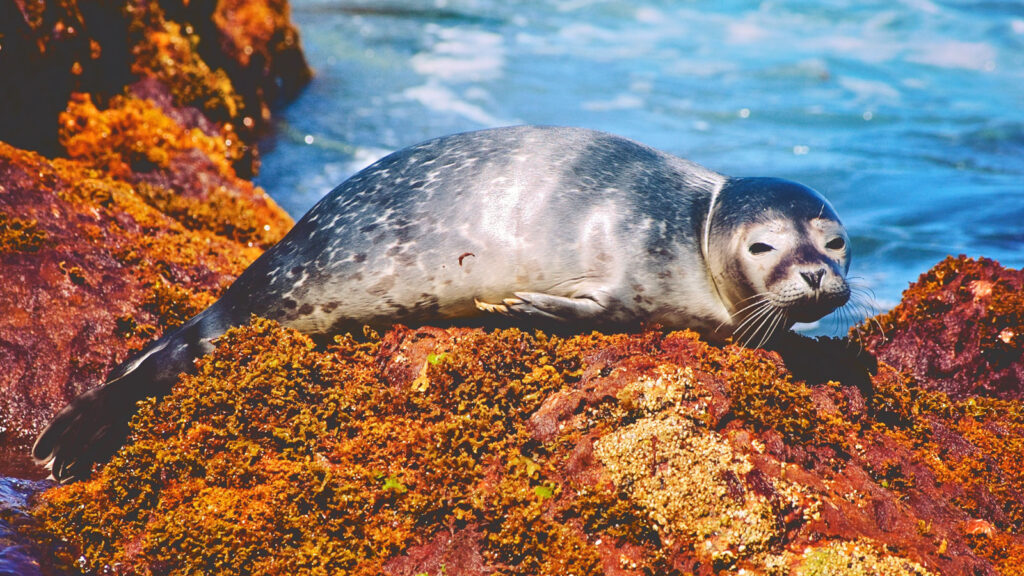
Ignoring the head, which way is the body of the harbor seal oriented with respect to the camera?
to the viewer's right

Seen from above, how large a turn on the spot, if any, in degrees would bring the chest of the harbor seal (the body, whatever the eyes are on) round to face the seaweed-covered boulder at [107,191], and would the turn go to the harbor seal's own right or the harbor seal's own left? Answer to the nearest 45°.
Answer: approximately 135° to the harbor seal's own left

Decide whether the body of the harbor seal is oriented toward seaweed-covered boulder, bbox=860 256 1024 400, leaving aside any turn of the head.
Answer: yes

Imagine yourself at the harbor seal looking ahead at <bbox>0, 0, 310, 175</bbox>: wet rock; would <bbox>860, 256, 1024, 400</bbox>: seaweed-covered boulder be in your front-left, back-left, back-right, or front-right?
back-right

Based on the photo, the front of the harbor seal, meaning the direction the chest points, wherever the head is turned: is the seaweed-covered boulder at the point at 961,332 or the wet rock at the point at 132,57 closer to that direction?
the seaweed-covered boulder

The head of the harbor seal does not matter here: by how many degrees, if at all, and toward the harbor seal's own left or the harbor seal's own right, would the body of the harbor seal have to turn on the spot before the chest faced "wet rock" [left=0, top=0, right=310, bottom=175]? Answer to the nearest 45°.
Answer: approximately 135° to the harbor seal's own left
